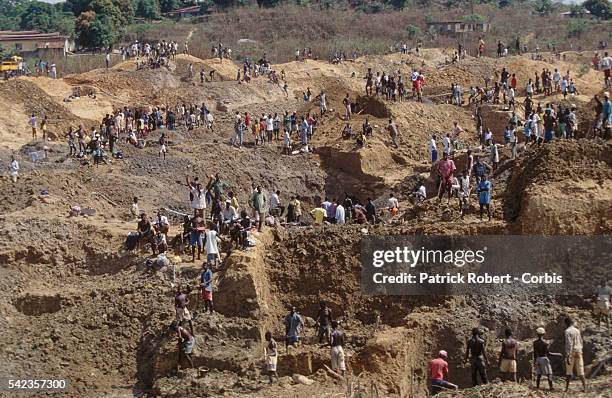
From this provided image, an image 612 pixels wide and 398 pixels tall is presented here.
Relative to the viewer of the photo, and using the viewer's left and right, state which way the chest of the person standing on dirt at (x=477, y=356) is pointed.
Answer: facing away from the viewer

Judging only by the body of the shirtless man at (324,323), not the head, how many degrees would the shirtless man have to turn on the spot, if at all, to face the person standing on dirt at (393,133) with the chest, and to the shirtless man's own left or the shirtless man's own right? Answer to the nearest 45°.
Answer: approximately 180°
